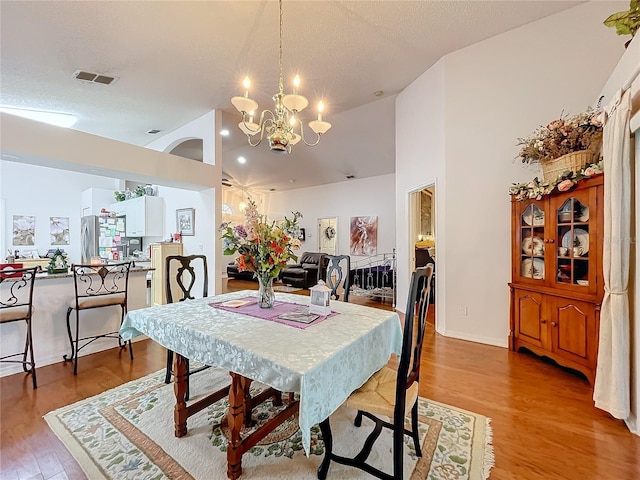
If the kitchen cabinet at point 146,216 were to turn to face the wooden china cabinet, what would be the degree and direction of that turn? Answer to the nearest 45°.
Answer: approximately 90° to its left

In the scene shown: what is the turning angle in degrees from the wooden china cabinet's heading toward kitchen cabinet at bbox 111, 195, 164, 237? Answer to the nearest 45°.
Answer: approximately 45° to its right

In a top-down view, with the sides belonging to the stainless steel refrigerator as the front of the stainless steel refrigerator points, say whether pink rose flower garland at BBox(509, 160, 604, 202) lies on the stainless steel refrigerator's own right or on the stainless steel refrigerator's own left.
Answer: on the stainless steel refrigerator's own left

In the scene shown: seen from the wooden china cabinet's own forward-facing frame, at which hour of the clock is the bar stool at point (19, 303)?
The bar stool is roughly at 12 o'clock from the wooden china cabinet.

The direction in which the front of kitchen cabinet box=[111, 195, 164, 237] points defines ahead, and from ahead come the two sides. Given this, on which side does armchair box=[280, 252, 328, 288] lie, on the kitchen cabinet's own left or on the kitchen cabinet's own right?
on the kitchen cabinet's own left

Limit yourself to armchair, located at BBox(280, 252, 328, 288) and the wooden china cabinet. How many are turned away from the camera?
0

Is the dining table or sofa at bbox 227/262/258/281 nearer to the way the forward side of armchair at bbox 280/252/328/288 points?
the dining table

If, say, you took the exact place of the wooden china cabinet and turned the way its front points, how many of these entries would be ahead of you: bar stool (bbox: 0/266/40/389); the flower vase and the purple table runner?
3

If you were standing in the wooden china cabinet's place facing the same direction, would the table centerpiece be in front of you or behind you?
in front

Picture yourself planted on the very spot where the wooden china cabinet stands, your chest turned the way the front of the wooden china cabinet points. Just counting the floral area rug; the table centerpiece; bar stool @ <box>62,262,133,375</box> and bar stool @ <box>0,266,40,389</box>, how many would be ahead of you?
4

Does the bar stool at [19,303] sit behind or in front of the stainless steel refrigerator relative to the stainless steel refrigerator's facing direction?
in front

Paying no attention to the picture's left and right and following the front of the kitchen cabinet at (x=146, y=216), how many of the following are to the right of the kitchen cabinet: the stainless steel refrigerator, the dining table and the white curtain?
1

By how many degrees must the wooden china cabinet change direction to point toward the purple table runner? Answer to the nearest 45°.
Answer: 0° — it already faces it
